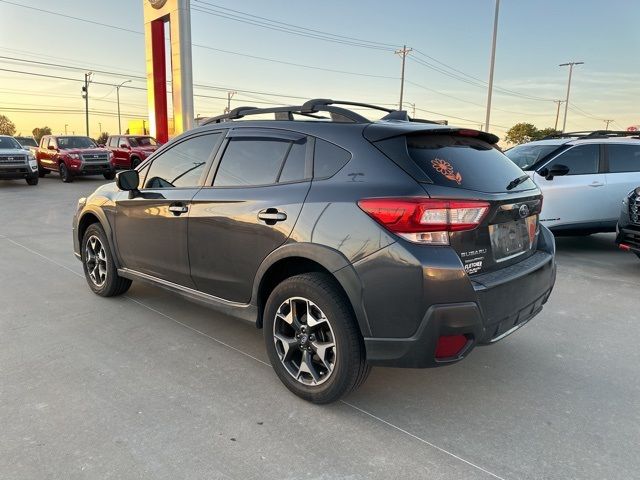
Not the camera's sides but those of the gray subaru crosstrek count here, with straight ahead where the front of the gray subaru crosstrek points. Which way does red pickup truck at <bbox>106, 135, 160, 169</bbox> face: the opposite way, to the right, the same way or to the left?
the opposite way

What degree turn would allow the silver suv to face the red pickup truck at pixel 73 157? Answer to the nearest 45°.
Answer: approximately 45° to its right

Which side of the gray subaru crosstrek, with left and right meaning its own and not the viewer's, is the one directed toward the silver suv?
right

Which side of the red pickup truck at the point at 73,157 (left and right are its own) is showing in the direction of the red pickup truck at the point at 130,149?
left

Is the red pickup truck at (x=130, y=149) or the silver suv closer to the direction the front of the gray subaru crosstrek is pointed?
the red pickup truck

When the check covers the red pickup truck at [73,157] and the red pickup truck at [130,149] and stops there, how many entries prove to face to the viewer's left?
0

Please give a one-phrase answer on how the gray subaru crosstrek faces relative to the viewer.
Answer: facing away from the viewer and to the left of the viewer

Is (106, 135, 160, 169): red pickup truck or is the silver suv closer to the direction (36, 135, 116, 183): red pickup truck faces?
the silver suv

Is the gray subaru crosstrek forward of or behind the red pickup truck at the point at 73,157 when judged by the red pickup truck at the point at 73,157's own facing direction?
forward

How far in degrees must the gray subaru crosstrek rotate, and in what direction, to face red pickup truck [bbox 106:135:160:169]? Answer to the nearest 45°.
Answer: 0° — it already faces it

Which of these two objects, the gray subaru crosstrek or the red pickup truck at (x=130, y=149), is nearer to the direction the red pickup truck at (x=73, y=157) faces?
the gray subaru crosstrek

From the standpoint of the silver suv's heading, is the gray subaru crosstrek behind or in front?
in front

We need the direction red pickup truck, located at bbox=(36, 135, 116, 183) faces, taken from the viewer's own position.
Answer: facing the viewer and to the right of the viewer
